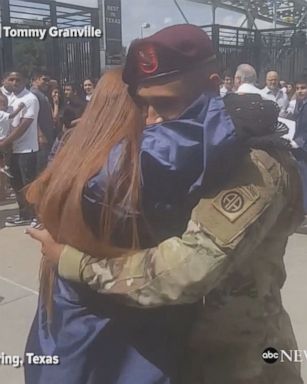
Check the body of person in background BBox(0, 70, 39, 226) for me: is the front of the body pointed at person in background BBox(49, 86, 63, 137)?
no

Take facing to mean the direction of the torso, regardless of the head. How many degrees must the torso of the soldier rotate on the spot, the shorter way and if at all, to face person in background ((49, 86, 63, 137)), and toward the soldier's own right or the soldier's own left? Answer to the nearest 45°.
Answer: approximately 90° to the soldier's own right

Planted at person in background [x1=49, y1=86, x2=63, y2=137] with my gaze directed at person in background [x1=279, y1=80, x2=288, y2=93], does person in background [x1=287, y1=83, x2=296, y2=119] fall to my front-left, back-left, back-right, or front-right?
front-right

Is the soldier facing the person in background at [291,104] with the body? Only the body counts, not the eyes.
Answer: no

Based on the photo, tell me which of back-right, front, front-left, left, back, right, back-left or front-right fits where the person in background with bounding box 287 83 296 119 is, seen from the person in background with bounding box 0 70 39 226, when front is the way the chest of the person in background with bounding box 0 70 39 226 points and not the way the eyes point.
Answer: back

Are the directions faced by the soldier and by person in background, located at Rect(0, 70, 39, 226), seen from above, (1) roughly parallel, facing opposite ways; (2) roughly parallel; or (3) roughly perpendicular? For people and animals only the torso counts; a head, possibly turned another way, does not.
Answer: roughly parallel

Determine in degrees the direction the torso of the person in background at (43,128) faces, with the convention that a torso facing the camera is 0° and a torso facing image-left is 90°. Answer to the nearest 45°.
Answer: approximately 315°

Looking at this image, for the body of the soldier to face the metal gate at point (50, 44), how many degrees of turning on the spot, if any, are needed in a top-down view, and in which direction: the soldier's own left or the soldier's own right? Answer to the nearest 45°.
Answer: approximately 90° to the soldier's own right

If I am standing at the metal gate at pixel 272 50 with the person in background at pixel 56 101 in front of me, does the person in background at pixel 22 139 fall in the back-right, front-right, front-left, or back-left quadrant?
front-left

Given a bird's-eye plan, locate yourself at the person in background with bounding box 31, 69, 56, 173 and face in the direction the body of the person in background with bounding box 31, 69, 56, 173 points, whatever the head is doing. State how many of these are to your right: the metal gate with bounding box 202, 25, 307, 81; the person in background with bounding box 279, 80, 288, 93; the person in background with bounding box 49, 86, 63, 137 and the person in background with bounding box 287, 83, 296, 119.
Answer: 0

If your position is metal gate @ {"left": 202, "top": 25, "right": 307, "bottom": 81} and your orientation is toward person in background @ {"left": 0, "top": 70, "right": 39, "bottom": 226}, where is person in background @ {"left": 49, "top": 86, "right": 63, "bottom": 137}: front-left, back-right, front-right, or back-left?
front-right
